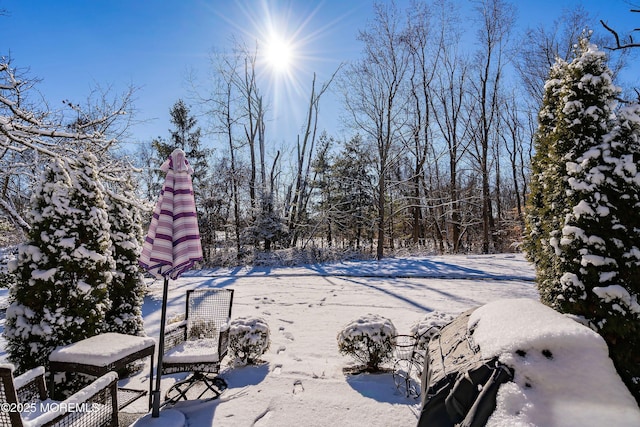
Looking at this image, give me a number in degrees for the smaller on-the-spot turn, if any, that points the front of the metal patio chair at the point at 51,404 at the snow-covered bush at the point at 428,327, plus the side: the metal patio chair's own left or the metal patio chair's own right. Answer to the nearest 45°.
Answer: approximately 45° to the metal patio chair's own right

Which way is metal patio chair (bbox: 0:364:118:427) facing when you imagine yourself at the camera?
facing away from the viewer and to the right of the viewer

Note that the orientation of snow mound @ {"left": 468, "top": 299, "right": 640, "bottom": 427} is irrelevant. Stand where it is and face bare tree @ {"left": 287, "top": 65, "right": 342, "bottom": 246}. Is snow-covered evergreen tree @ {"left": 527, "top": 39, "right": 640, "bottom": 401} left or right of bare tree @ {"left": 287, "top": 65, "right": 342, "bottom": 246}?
right

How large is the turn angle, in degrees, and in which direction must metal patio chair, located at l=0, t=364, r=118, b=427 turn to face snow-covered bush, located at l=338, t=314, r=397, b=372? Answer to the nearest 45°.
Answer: approximately 45° to its right
